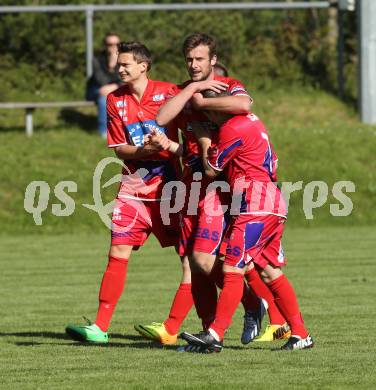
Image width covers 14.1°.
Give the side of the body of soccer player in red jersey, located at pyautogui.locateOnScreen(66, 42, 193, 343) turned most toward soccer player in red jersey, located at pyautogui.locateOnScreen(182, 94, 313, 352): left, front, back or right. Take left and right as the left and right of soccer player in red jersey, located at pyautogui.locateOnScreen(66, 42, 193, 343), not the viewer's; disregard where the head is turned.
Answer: left

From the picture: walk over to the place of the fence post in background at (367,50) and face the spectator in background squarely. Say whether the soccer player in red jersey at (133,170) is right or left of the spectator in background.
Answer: left

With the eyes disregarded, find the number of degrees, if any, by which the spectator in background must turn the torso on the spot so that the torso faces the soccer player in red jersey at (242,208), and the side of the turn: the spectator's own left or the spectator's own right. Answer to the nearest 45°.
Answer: approximately 45° to the spectator's own right

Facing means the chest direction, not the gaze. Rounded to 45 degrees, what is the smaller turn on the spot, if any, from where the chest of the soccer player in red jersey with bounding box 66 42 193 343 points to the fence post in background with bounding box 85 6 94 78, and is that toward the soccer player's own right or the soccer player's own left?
approximately 135° to the soccer player's own right

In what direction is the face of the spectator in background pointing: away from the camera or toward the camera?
toward the camera

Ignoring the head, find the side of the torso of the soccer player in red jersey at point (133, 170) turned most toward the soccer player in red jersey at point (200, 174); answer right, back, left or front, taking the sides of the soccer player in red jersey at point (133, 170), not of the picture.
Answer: left

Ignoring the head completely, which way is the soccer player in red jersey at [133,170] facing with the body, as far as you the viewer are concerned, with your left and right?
facing the viewer and to the left of the viewer
